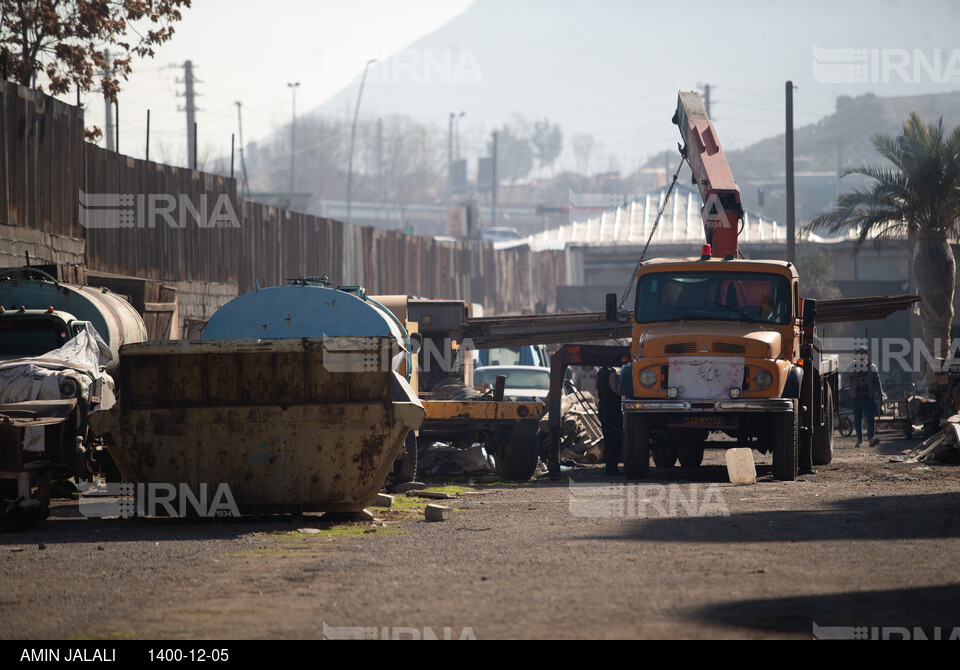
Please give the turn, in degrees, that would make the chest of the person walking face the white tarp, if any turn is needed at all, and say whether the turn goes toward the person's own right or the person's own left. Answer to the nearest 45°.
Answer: approximately 45° to the person's own right

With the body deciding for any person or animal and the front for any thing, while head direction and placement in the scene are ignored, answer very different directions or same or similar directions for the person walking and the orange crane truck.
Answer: same or similar directions

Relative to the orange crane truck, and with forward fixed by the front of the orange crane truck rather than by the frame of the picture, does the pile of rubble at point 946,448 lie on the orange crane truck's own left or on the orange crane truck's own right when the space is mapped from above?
on the orange crane truck's own left

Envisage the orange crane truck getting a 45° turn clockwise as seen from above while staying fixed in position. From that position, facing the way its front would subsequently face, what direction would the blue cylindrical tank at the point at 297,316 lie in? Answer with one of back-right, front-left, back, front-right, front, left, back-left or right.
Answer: front

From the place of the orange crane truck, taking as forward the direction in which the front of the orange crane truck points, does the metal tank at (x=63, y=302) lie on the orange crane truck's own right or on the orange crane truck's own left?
on the orange crane truck's own right

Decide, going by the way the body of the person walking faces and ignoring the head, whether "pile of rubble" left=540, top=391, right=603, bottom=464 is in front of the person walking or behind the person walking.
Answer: in front

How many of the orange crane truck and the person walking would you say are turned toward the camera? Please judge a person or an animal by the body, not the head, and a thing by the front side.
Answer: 2

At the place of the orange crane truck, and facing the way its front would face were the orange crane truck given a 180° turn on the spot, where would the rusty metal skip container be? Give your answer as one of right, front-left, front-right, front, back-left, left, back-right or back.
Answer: back-left

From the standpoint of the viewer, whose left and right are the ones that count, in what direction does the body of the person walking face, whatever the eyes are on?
facing the viewer

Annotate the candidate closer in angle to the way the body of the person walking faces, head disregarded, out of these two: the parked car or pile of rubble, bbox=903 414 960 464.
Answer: the pile of rubble

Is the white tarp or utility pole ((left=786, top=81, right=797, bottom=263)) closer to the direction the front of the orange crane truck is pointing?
the white tarp

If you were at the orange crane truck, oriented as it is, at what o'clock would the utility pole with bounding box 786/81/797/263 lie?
The utility pole is roughly at 6 o'clock from the orange crane truck.
